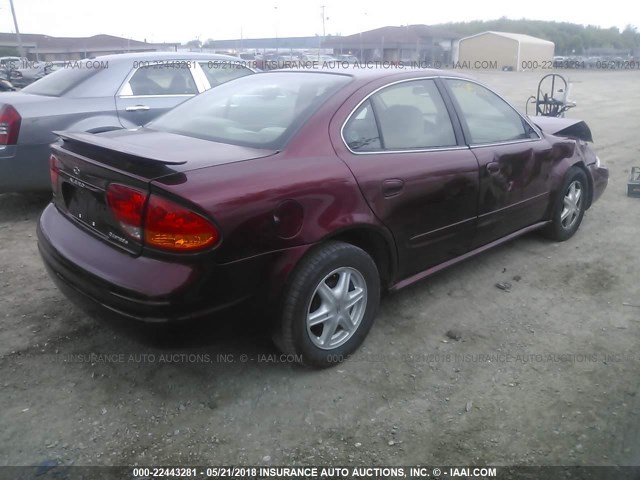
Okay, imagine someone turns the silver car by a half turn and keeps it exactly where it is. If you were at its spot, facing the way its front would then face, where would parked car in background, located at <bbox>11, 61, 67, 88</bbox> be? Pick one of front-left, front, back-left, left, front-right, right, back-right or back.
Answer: back-right

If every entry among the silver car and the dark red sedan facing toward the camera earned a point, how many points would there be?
0

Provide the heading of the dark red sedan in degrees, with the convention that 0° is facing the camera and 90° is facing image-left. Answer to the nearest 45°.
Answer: approximately 225°

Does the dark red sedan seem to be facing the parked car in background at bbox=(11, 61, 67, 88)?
no

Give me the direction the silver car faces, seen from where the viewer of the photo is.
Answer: facing away from the viewer and to the right of the viewer

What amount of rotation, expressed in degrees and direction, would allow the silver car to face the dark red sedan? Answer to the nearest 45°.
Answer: approximately 135° to its right

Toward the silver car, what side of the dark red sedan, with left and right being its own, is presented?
left

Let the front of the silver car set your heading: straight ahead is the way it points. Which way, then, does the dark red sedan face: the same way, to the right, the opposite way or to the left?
the same way
